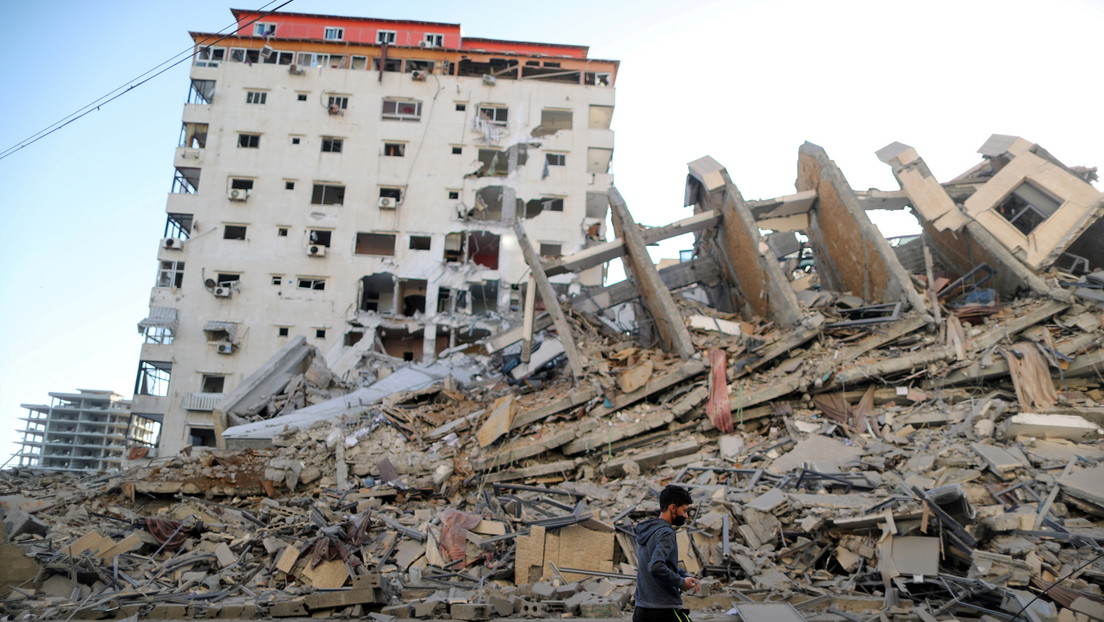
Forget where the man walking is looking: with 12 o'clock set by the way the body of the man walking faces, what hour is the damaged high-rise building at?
The damaged high-rise building is roughly at 8 o'clock from the man walking.

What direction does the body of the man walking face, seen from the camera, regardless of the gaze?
to the viewer's right

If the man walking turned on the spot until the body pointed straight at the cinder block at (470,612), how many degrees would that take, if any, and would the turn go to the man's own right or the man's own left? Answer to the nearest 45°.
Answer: approximately 135° to the man's own left

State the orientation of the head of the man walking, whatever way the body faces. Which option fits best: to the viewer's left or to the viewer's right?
to the viewer's right
